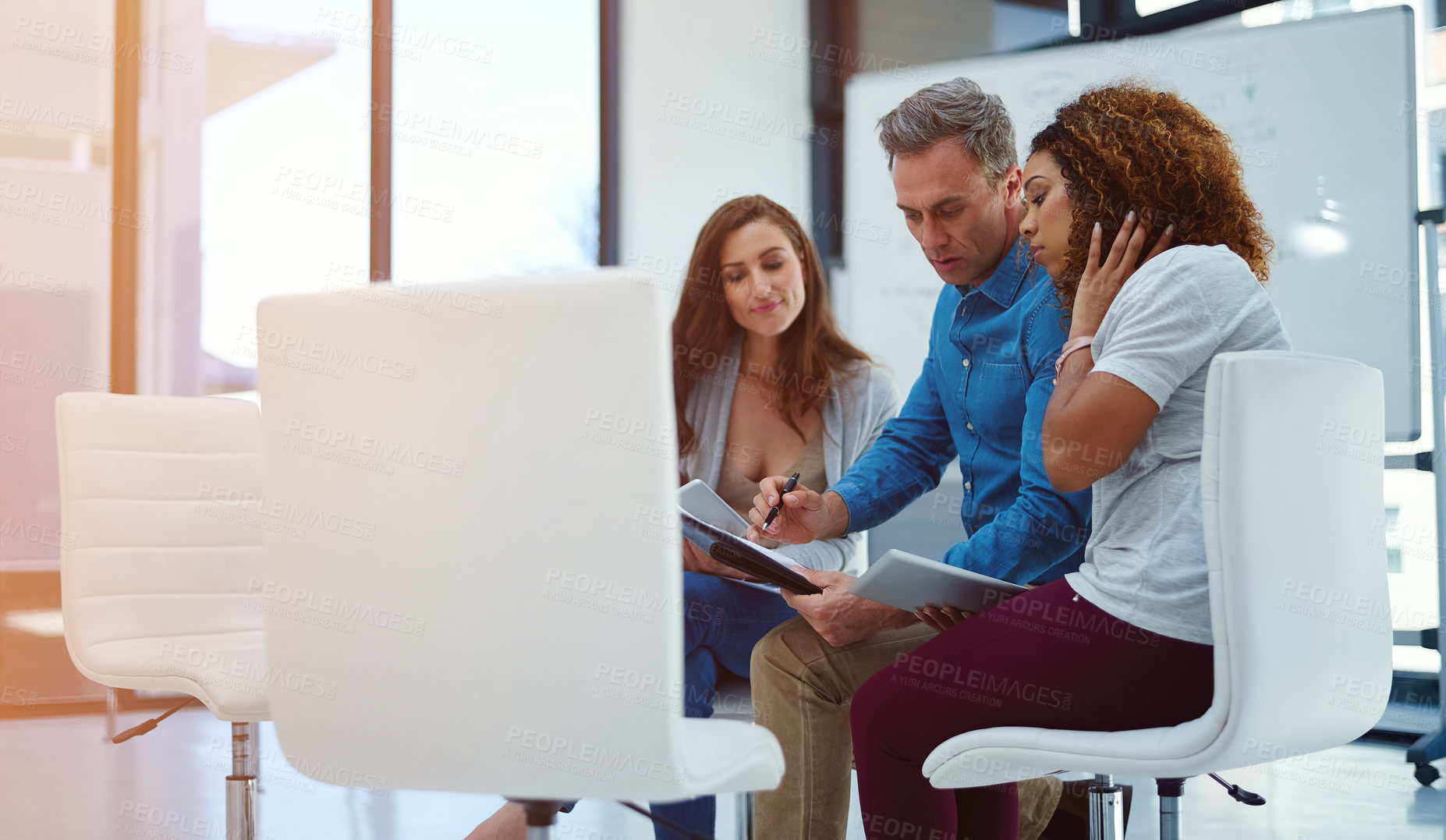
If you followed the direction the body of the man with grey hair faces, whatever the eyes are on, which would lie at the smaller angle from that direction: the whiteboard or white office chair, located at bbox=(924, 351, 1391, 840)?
the white office chair

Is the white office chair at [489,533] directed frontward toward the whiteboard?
yes

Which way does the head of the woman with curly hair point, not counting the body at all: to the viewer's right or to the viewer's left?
to the viewer's left

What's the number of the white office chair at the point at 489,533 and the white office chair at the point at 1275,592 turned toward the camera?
0

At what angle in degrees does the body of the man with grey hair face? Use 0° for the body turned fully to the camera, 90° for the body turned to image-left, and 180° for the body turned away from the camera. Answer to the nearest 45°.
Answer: approximately 45°

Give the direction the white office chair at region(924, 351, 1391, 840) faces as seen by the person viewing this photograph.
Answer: facing away from the viewer and to the left of the viewer

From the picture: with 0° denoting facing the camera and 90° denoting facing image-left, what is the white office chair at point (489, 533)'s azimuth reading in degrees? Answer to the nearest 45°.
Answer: approximately 225°

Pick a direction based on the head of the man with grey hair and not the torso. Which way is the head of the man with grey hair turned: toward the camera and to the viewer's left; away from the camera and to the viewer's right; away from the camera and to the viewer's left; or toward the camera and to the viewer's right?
toward the camera and to the viewer's left

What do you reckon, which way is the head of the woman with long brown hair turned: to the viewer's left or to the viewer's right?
to the viewer's right

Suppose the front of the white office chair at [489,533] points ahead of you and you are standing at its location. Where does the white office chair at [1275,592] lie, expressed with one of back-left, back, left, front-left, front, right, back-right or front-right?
front-right

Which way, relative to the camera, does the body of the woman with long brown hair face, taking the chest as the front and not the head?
toward the camera

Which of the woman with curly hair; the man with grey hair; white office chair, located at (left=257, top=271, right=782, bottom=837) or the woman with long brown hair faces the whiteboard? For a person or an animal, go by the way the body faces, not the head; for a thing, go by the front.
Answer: the white office chair

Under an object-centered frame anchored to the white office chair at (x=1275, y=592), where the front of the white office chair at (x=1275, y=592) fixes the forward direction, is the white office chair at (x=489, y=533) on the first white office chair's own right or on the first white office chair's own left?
on the first white office chair's own left

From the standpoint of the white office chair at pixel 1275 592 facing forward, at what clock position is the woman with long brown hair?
The woman with long brown hair is roughly at 12 o'clock from the white office chair.

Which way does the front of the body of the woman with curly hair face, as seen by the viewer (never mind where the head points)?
to the viewer's left

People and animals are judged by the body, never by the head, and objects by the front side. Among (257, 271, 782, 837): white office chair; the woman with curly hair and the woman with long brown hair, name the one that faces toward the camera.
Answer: the woman with long brown hair

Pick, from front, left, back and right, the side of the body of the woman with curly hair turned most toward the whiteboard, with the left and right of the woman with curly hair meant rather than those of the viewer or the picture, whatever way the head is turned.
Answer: right
